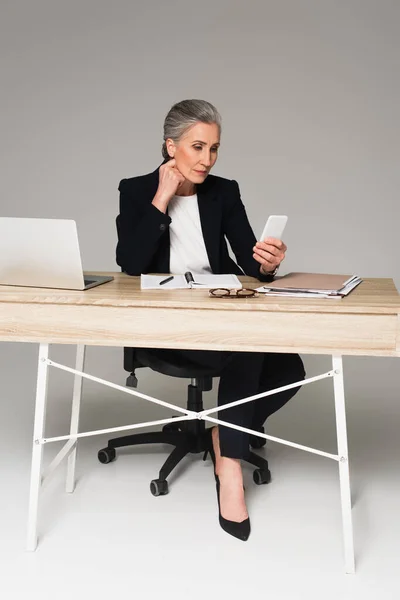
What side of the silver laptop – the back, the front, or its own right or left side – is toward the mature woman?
front

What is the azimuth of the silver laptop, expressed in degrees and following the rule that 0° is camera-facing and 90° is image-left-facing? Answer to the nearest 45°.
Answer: approximately 225°

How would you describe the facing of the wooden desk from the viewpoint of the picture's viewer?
facing away from the viewer

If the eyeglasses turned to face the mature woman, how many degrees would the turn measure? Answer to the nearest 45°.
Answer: approximately 180°

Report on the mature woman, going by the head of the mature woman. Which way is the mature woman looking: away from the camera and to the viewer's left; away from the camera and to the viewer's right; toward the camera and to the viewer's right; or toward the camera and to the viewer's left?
toward the camera and to the viewer's right

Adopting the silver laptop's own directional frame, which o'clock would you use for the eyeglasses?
The eyeglasses is roughly at 2 o'clock from the silver laptop.

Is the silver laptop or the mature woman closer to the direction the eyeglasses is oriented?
the silver laptop
